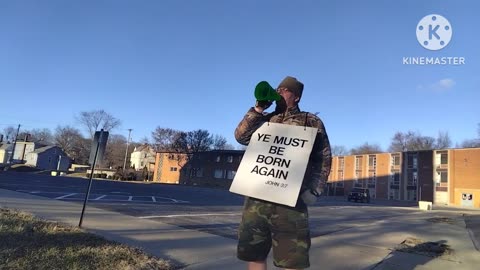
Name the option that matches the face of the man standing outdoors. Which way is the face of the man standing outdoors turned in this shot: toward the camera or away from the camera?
toward the camera

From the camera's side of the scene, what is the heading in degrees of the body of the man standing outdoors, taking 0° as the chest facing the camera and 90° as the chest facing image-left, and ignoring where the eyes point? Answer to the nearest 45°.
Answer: approximately 45°
